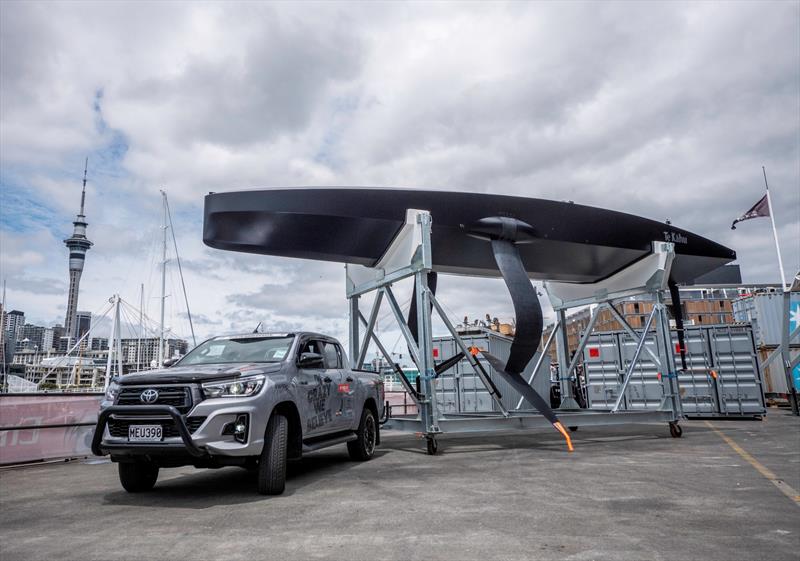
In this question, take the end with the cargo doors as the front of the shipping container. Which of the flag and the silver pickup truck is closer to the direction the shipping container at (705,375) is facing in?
the silver pickup truck

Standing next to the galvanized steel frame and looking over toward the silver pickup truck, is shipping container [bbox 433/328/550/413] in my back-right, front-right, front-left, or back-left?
back-right

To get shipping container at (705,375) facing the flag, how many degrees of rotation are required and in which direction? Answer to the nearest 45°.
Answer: approximately 180°

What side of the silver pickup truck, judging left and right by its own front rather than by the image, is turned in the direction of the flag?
back

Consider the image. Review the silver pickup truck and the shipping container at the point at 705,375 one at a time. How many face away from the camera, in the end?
0

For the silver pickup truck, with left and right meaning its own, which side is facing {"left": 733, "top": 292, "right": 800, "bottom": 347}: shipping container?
back

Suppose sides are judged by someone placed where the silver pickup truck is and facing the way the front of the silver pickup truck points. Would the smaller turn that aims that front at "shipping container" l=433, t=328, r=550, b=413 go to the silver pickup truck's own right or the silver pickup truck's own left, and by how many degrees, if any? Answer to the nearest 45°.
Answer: approximately 180°

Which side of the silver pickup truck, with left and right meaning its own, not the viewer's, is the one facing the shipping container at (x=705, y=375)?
back

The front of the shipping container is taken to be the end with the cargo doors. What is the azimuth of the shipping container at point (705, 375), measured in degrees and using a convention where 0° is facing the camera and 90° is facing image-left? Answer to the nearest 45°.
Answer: approximately 0°

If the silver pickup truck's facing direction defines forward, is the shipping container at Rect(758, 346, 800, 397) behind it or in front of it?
behind

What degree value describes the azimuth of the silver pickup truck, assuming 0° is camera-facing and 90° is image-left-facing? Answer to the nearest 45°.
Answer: approximately 45°

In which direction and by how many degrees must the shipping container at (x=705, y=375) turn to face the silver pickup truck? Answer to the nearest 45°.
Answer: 0° — it already faces it

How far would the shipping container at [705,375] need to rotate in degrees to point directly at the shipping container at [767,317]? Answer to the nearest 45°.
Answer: approximately 180°

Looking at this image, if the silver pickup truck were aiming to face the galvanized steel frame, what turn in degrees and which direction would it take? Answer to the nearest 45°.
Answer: approximately 180°

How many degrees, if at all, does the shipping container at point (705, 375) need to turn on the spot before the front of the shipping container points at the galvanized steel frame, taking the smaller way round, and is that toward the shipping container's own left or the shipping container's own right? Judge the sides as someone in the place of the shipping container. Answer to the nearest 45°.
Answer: approximately 45° to the shipping container's own right

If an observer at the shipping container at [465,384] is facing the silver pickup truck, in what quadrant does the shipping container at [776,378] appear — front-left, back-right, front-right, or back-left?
back-left
